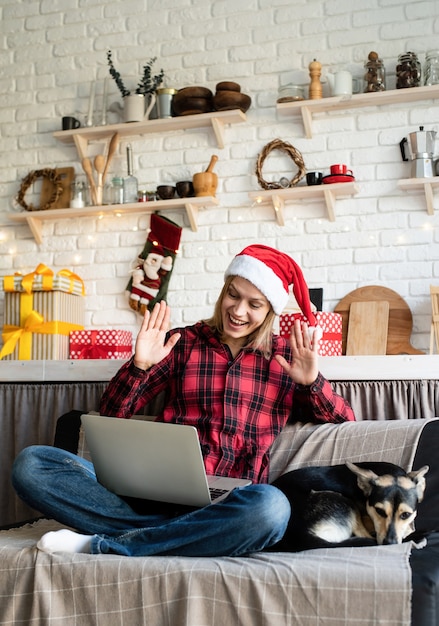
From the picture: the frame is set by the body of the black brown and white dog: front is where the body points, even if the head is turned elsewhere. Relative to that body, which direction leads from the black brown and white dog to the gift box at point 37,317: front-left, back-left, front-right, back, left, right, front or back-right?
back

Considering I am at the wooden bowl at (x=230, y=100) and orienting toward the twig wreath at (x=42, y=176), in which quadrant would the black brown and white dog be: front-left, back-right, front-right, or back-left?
back-left

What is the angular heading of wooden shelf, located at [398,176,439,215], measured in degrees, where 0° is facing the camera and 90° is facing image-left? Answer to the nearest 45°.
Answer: approximately 0°

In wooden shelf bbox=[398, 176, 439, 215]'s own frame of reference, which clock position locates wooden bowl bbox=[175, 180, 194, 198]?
The wooden bowl is roughly at 3 o'clock from the wooden shelf.

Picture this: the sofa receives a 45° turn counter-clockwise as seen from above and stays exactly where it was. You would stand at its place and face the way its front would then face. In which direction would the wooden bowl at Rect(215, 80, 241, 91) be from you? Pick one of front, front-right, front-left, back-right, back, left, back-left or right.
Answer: back-left

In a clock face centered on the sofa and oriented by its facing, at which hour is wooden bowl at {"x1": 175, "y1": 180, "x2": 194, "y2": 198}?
The wooden bowl is roughly at 6 o'clock from the sofa.

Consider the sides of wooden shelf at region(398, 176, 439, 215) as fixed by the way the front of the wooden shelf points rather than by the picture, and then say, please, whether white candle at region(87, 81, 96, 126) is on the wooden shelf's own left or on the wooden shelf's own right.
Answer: on the wooden shelf's own right

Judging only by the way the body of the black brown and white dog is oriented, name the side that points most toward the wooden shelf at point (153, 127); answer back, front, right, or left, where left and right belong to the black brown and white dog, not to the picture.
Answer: back

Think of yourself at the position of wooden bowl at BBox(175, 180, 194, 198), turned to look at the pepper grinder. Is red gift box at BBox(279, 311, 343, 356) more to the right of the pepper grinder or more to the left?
right

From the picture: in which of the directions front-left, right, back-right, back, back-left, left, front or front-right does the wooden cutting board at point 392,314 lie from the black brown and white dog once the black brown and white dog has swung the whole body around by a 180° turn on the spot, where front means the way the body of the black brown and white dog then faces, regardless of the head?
front-right

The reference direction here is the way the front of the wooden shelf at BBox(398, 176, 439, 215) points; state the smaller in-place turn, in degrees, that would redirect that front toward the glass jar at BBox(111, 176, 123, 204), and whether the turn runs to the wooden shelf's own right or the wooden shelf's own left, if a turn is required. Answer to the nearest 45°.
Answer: approximately 90° to the wooden shelf's own right

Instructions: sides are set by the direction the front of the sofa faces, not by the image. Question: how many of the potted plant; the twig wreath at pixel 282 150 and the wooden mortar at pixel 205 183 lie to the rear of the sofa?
3
